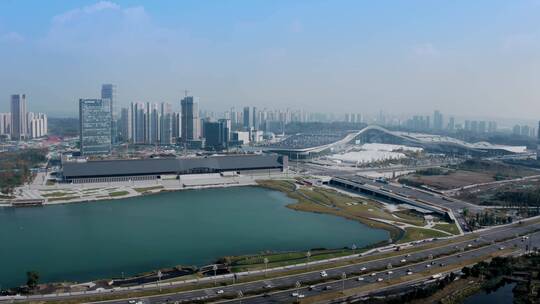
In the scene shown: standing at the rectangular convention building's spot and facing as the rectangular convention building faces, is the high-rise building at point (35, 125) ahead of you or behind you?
behind

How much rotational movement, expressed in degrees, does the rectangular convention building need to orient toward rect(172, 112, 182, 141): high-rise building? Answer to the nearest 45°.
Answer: approximately 180°

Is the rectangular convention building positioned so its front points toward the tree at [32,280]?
yes

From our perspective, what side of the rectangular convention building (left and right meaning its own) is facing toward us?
front

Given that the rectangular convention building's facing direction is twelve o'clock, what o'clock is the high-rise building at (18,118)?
The high-rise building is roughly at 5 o'clock from the rectangular convention building.

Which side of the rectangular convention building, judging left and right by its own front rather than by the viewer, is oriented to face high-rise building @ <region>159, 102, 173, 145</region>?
back

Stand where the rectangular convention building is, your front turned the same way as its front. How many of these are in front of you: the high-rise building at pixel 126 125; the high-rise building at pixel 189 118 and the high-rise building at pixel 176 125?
0

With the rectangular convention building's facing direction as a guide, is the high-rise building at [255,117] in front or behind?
behind

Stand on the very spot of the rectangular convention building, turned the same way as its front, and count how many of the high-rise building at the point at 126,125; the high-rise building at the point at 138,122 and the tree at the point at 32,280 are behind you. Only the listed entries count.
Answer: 2

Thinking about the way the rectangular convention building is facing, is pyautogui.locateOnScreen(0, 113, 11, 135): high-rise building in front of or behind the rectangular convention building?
behind

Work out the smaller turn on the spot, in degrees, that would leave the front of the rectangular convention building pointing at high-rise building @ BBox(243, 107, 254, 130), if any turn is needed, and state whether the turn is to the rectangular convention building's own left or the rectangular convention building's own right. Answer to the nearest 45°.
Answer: approximately 180°

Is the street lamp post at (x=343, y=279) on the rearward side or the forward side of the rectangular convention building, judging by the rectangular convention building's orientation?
on the forward side
